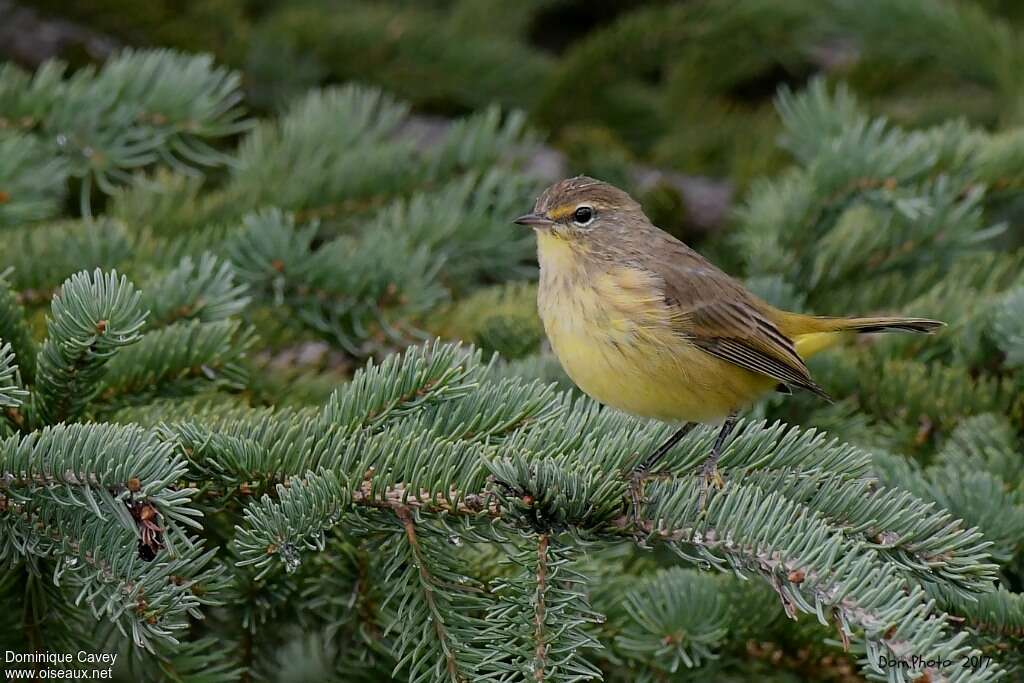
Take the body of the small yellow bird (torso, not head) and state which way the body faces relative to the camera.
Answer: to the viewer's left
